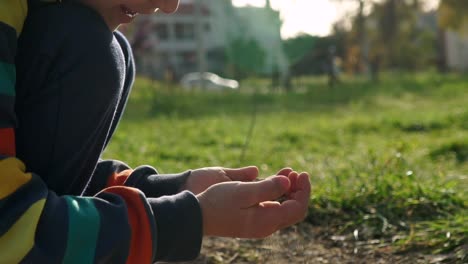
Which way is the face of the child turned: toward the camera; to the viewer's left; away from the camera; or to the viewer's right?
to the viewer's right

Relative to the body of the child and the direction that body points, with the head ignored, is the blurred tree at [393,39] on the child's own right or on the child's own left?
on the child's own left

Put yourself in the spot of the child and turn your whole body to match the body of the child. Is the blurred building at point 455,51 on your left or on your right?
on your left

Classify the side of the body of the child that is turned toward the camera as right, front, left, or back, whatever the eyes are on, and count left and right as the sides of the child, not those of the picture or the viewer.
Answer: right

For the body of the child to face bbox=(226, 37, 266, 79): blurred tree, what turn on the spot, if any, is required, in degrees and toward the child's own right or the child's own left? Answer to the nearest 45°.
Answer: approximately 90° to the child's own left

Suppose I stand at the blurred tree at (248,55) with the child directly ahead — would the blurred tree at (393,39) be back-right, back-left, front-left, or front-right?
back-left
